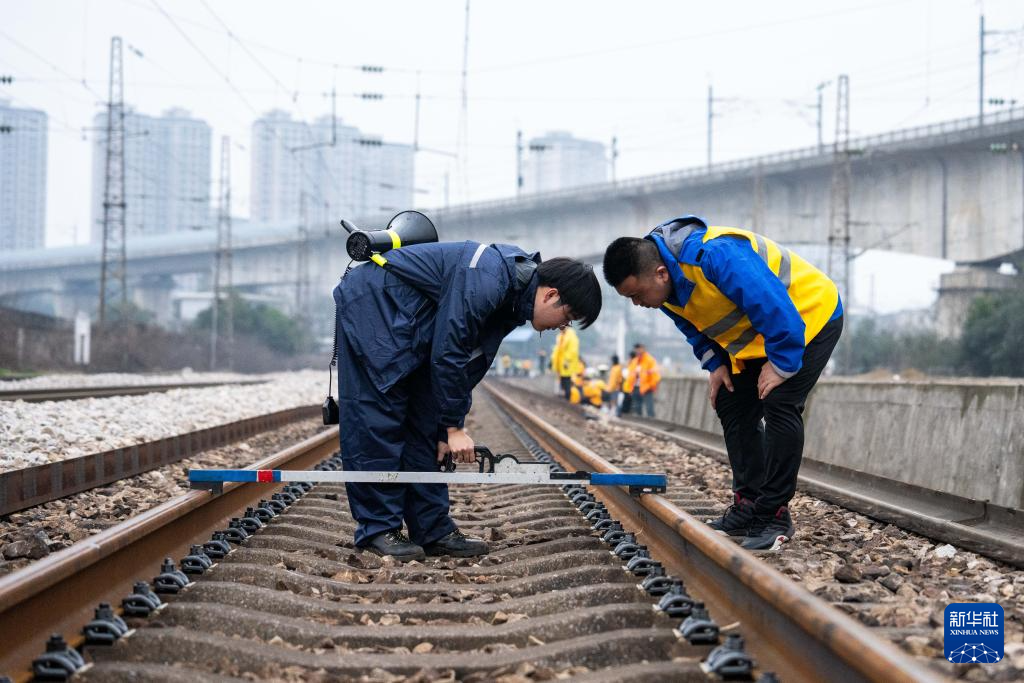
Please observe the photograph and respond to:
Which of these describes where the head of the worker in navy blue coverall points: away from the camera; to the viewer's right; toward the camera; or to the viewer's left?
to the viewer's right

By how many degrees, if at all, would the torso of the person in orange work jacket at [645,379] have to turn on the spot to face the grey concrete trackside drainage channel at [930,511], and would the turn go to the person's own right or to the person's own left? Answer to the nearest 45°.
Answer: approximately 90° to the person's own left

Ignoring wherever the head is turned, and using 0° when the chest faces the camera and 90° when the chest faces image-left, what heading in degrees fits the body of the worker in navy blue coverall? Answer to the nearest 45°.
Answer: approximately 270°
